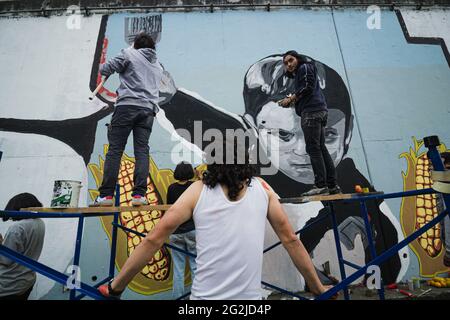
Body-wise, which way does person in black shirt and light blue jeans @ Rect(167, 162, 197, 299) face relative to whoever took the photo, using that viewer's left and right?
facing away from the viewer

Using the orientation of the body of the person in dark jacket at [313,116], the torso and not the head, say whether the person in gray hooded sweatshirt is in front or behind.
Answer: in front

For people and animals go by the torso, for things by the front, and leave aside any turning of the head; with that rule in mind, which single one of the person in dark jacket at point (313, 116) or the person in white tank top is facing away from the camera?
the person in white tank top

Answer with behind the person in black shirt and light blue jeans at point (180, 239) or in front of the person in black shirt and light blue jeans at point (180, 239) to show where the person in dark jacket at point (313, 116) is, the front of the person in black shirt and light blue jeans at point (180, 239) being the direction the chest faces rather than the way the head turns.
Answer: in front

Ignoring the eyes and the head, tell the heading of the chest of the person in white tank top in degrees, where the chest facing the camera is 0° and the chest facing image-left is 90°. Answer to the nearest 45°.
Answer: approximately 180°

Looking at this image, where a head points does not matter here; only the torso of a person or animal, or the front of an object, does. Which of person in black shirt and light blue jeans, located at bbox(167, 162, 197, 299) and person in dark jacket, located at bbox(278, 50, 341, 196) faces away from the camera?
person in black shirt and light blue jeans, located at bbox(167, 162, 197, 299)

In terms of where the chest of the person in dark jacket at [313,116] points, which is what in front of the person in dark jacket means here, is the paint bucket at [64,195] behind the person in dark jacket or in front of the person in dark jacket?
in front

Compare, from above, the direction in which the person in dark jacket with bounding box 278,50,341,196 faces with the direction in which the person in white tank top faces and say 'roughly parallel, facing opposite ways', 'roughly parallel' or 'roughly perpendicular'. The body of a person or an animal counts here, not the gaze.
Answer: roughly perpendicular

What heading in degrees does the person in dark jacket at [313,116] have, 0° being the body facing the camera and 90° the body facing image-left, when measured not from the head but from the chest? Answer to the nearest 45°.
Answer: approximately 90°

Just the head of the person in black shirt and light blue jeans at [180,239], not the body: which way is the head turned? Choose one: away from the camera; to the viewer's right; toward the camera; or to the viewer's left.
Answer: away from the camera

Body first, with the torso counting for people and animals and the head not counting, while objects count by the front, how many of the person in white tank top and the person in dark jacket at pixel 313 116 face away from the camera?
1
